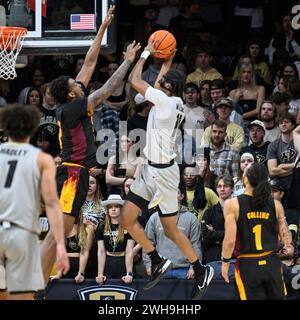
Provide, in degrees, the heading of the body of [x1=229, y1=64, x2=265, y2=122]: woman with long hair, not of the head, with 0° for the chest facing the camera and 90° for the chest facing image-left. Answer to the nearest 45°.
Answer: approximately 0°

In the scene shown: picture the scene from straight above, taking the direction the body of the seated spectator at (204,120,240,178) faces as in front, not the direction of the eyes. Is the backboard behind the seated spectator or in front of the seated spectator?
in front

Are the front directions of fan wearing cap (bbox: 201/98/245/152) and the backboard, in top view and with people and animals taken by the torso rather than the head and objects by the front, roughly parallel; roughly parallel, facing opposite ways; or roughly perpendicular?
roughly parallel

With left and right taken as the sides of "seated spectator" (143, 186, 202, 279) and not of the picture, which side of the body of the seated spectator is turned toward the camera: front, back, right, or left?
front

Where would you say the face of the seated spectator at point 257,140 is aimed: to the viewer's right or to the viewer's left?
to the viewer's left

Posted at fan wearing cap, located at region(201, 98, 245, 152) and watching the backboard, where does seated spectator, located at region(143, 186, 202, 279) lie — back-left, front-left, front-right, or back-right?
front-left

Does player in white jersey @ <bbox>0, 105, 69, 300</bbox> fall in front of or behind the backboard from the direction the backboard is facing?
in front

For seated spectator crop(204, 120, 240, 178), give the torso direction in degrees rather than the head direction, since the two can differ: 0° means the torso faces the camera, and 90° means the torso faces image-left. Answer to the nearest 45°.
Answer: approximately 45°

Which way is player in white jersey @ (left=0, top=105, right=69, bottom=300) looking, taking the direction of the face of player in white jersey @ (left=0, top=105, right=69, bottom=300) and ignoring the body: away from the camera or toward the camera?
away from the camera

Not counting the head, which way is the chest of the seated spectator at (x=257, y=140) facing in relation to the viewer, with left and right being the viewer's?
facing the viewer

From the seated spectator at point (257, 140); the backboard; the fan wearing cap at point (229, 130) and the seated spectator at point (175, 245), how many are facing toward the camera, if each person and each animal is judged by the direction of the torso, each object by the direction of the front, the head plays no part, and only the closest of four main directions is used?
4

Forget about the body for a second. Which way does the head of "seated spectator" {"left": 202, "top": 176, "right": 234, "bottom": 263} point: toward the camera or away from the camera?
toward the camera
